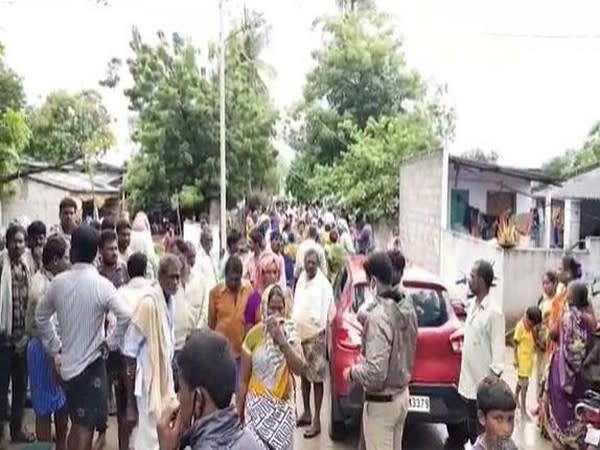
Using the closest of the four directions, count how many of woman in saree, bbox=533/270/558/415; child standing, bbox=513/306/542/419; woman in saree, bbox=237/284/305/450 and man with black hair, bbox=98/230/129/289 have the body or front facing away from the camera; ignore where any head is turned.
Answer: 0

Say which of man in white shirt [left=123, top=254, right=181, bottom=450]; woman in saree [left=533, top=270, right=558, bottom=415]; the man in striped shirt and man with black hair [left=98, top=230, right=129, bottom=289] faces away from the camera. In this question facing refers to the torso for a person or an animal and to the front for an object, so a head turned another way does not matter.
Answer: the man in striped shirt

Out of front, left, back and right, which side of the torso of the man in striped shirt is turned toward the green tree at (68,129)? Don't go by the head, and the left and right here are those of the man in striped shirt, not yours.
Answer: front

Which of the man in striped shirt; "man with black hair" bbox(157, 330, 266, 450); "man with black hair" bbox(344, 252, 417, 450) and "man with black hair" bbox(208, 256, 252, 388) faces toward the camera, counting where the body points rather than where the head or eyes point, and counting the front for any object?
"man with black hair" bbox(208, 256, 252, 388)

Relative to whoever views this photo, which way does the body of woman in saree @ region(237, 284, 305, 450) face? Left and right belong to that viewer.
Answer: facing the viewer

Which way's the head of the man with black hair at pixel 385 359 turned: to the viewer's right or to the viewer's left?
to the viewer's left

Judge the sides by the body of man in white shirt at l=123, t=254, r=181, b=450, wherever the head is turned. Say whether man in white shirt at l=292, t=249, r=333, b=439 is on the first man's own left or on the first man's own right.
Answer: on the first man's own left

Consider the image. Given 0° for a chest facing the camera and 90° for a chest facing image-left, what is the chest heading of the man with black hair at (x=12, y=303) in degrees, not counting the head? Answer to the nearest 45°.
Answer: approximately 315°

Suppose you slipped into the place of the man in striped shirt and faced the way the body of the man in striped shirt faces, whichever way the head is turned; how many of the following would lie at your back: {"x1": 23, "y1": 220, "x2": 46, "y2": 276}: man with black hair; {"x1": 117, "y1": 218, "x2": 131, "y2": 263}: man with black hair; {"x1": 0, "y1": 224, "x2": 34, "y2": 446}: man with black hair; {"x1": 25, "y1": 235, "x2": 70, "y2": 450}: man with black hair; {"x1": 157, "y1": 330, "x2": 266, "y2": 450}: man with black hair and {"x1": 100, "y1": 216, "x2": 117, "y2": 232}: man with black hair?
1

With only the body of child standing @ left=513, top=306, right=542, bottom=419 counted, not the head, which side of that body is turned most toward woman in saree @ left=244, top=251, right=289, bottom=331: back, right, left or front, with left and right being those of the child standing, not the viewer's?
right

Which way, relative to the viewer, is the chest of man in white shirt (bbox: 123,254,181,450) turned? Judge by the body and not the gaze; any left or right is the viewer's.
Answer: facing the viewer and to the right of the viewer

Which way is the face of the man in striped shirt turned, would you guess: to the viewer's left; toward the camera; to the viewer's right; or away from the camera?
away from the camera

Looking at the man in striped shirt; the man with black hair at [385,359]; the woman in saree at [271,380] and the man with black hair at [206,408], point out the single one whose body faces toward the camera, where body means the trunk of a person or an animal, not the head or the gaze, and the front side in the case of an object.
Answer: the woman in saree

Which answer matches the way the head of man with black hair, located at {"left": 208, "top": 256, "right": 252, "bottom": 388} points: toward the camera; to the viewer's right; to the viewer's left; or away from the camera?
toward the camera

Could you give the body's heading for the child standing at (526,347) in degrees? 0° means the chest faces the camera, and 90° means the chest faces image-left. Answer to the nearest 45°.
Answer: approximately 315°

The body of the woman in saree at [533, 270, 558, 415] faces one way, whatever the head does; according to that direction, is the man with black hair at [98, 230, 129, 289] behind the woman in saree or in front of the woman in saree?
in front

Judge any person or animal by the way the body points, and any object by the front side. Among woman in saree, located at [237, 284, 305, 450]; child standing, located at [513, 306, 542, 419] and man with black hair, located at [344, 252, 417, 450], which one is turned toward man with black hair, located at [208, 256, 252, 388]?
man with black hair, located at [344, 252, 417, 450]

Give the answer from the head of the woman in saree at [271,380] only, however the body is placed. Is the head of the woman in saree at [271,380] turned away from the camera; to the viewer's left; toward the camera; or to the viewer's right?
toward the camera
